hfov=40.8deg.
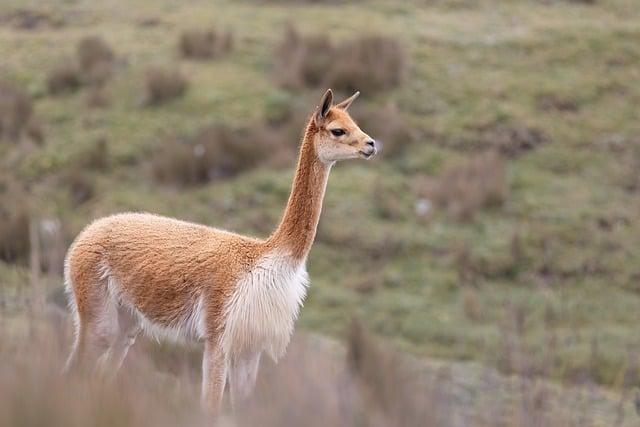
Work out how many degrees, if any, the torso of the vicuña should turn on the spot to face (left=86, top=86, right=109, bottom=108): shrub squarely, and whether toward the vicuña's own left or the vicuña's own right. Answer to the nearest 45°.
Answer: approximately 135° to the vicuña's own left

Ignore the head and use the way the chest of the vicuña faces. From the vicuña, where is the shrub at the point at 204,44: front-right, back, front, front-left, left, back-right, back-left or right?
back-left

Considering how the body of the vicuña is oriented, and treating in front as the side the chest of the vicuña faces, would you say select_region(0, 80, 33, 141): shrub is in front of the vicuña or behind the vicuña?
behind

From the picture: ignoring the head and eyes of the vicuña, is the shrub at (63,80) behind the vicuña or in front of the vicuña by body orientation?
behind

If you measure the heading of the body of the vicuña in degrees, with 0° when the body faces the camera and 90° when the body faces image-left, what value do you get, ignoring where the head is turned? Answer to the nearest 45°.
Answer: approximately 315°

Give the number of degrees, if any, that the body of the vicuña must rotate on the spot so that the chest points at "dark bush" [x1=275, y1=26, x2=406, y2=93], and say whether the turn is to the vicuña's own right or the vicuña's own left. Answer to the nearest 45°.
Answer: approximately 135° to the vicuña's own left

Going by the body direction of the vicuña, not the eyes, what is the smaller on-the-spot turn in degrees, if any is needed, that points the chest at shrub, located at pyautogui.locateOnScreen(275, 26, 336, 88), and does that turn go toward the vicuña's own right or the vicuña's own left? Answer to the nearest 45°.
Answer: approximately 135° to the vicuña's own left
